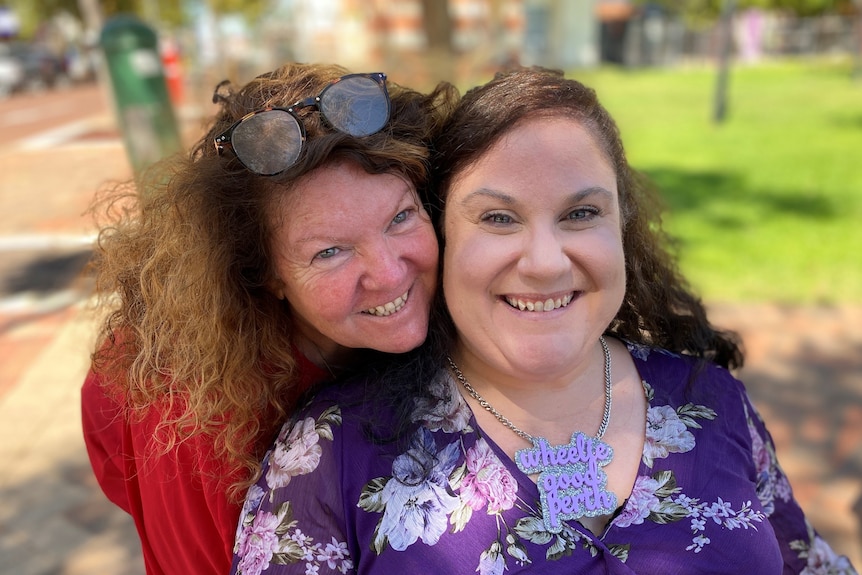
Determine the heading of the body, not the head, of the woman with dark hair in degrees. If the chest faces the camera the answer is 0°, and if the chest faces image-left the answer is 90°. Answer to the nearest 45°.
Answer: approximately 0°

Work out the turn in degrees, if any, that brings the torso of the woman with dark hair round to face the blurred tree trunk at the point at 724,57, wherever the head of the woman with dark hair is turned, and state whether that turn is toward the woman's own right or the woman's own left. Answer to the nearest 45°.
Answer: approximately 180°

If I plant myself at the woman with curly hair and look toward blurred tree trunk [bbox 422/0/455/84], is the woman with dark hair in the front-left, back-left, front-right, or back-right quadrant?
back-right

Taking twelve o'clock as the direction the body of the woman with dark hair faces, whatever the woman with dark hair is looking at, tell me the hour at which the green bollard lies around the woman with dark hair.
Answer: The green bollard is roughly at 5 o'clock from the woman with dark hair.

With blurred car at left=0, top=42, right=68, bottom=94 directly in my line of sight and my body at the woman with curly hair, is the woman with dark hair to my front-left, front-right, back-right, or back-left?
back-right

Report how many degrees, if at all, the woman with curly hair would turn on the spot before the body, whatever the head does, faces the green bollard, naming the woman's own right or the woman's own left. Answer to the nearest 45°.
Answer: approximately 135° to the woman's own left
